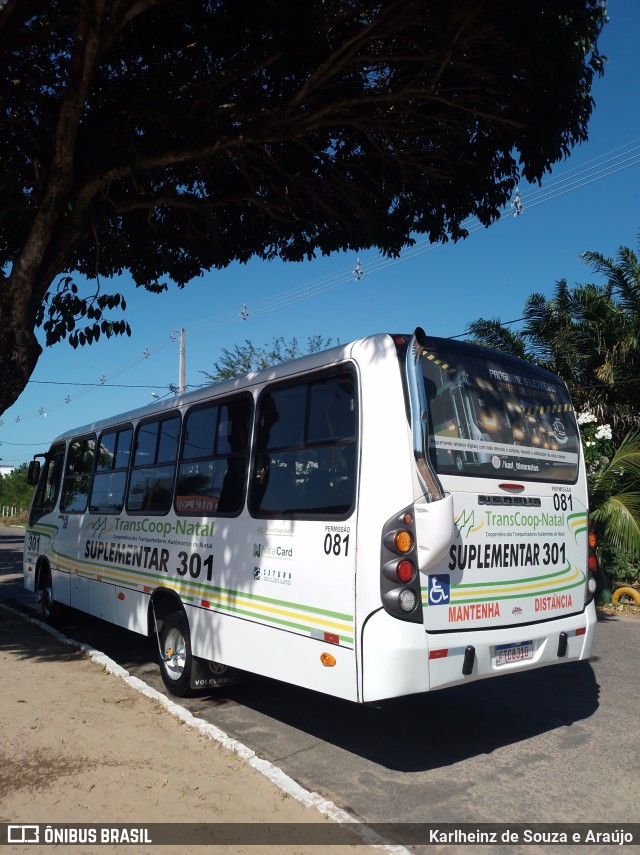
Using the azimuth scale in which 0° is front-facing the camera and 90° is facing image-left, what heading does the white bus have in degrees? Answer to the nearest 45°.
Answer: approximately 135°

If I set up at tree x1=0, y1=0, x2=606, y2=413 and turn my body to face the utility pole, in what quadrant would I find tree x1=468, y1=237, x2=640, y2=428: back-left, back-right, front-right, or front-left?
front-right

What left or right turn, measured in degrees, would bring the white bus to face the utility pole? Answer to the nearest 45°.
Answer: approximately 45° to its right

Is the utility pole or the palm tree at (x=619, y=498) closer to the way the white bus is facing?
the utility pole

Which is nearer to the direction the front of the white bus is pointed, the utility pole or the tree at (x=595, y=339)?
the utility pole

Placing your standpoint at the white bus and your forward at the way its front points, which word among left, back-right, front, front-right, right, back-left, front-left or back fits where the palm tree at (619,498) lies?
right
